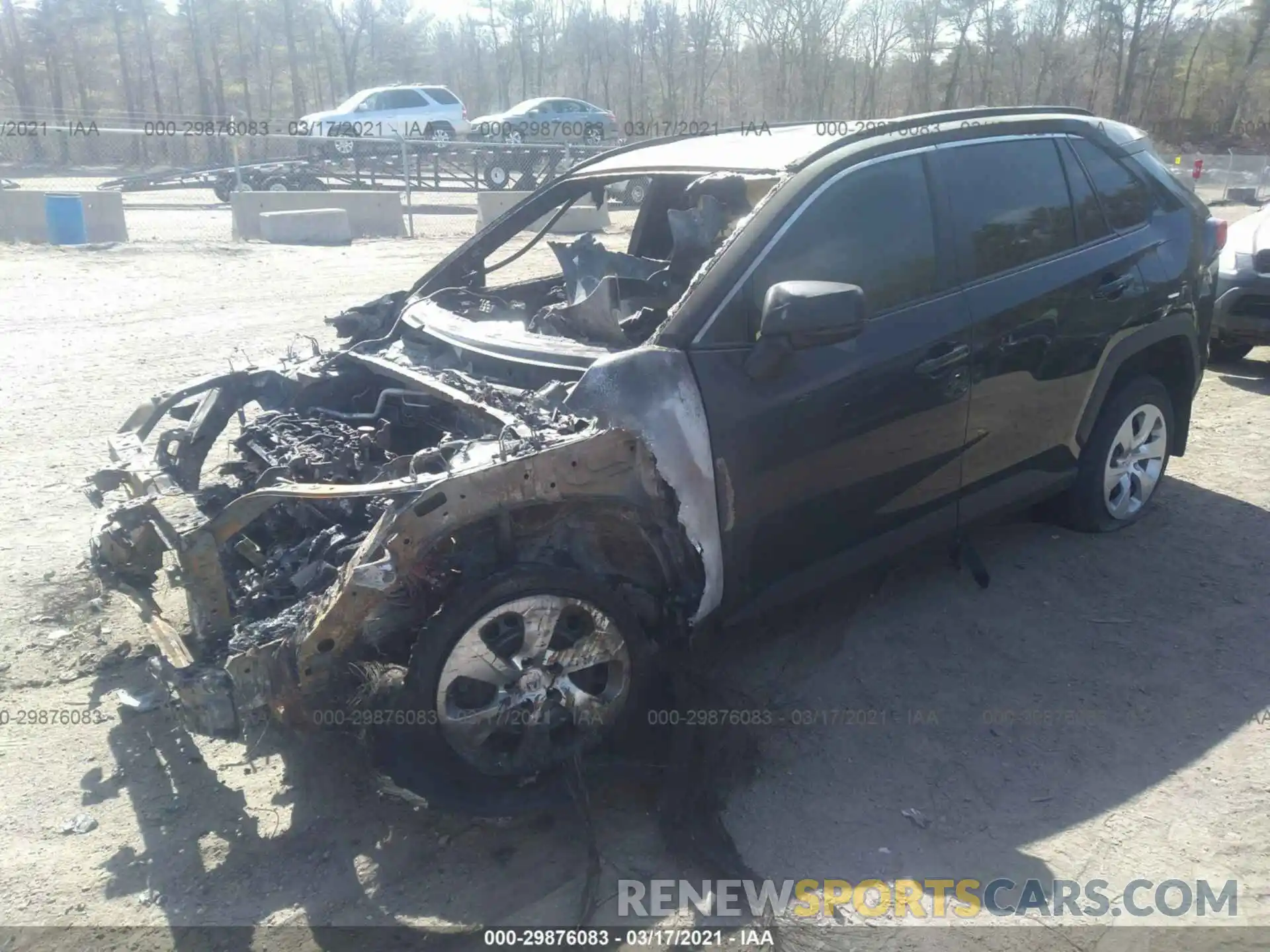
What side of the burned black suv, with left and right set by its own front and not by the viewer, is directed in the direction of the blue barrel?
right

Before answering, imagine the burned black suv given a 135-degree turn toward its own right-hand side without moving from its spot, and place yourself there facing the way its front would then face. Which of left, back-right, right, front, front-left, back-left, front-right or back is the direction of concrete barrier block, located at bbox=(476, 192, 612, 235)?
front

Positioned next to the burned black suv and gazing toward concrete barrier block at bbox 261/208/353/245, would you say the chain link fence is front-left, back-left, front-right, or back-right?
front-right

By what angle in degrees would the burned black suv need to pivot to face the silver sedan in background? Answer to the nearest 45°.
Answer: approximately 135° to its right

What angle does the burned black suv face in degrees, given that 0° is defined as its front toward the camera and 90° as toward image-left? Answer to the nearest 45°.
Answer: approximately 45°

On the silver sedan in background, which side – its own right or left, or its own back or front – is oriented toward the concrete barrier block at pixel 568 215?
left

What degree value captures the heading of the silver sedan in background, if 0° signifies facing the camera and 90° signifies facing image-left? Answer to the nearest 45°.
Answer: approximately 90°

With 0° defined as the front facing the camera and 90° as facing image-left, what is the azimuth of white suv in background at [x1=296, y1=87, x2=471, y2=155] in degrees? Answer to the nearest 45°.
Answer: approximately 90°

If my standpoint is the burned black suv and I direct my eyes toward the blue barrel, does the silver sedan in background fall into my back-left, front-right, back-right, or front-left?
front-right

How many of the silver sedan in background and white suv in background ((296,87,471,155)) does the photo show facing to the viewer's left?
2
